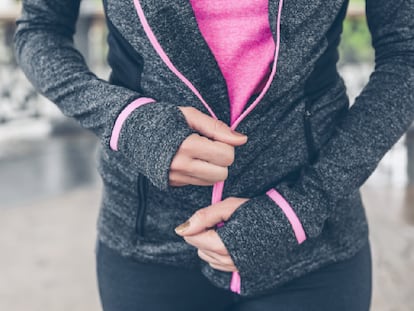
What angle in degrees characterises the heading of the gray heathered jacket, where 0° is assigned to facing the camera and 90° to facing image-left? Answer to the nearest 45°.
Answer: approximately 0°
